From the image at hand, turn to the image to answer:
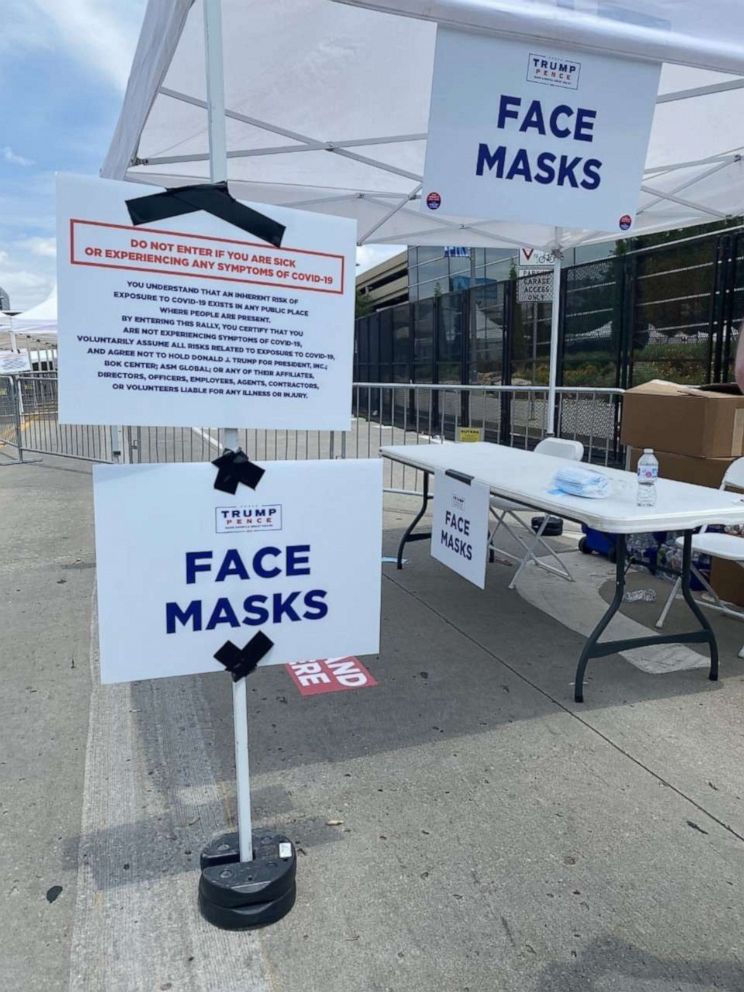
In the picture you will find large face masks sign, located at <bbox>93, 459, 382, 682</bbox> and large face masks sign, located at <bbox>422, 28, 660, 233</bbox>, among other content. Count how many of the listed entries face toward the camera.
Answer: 2

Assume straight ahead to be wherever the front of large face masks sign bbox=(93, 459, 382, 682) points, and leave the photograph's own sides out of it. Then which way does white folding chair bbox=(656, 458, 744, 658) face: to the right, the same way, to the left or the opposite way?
to the right

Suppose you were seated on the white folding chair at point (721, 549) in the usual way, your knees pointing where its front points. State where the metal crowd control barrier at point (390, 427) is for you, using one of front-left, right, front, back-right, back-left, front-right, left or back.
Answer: right

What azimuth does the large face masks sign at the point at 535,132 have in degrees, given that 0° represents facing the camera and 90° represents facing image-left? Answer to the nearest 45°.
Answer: approximately 0°

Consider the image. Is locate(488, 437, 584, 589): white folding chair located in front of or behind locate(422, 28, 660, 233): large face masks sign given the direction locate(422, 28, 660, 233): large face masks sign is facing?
behind

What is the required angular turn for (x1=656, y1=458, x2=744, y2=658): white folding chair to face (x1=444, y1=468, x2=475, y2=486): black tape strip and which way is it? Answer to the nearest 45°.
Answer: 0° — it already faces it

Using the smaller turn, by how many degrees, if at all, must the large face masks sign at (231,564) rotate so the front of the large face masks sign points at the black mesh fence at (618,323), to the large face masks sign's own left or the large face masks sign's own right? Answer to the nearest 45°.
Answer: approximately 135° to the large face masks sign's own left

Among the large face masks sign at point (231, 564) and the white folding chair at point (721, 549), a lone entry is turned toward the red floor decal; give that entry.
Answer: the white folding chair

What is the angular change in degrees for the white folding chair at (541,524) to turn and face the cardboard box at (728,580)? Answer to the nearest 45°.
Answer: approximately 90° to its left

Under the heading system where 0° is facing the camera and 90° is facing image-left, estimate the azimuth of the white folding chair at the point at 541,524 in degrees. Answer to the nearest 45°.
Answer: approximately 45°
